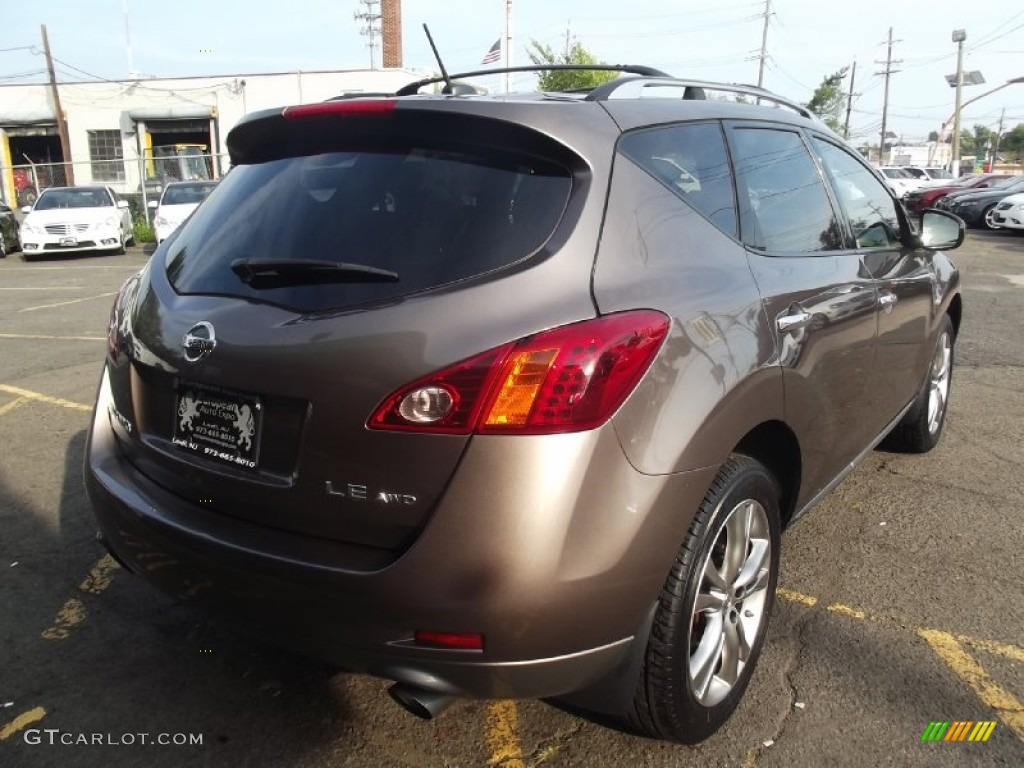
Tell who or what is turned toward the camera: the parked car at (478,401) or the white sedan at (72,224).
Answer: the white sedan

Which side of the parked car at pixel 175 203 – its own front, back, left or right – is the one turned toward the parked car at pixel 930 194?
left

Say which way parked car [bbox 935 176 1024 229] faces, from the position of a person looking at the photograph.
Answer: facing the viewer and to the left of the viewer

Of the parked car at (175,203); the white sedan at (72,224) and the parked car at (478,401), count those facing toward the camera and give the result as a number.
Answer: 2

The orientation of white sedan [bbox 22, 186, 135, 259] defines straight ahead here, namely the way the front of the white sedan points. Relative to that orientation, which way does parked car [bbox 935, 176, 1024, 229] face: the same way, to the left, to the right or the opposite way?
to the right

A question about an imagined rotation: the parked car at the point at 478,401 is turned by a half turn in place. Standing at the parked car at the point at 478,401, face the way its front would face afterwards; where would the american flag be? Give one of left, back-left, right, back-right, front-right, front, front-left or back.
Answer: back-right

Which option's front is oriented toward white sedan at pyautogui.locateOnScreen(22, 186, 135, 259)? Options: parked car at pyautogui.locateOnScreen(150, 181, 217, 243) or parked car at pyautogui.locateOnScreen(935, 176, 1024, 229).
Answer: parked car at pyautogui.locateOnScreen(935, 176, 1024, 229)

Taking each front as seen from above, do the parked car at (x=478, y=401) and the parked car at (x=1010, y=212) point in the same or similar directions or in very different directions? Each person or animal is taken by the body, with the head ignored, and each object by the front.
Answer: very different directions

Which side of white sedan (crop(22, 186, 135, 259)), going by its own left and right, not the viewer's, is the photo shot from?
front

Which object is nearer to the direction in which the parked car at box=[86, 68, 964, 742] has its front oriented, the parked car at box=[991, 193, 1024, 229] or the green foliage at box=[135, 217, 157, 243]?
the parked car

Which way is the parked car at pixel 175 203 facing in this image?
toward the camera

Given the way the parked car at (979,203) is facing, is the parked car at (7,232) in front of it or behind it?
in front

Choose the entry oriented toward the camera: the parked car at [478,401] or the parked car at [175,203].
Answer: the parked car at [175,203]

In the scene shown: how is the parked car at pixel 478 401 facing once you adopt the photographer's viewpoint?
facing away from the viewer and to the right of the viewer

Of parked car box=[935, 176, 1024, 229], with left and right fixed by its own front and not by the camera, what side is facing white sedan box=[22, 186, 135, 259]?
front

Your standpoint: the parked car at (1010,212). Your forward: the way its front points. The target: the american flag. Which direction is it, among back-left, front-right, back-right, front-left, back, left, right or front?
front-right

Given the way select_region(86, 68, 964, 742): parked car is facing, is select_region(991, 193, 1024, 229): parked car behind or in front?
in front
